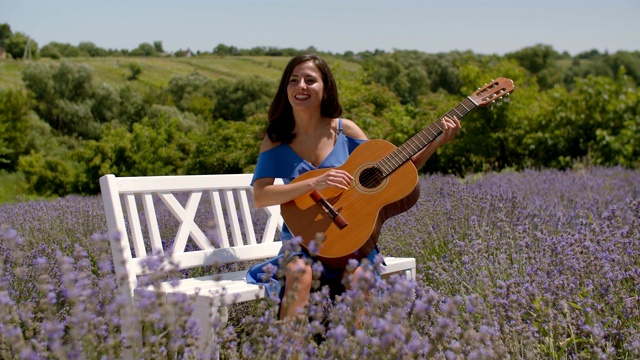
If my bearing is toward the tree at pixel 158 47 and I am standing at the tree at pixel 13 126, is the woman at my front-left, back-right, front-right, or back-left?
back-right

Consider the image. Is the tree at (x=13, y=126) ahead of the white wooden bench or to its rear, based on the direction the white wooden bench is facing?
to the rear

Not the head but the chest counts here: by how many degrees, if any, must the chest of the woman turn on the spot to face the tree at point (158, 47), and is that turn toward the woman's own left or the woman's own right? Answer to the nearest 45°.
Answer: approximately 180°

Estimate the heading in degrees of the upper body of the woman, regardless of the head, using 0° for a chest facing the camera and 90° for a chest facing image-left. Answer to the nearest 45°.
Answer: approximately 0°

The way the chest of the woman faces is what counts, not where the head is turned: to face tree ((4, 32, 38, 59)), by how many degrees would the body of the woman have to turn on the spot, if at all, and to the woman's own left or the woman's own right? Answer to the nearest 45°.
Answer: approximately 135° to the woman's own right

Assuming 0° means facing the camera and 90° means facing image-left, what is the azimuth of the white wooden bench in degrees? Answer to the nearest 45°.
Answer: approximately 315°

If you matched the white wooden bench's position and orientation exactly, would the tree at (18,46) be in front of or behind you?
behind

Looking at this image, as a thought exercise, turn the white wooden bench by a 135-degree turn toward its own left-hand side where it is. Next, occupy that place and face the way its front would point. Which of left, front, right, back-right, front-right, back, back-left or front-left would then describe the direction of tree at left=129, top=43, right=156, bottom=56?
front

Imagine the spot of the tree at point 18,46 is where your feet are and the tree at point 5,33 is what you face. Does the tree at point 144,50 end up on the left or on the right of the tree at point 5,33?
right

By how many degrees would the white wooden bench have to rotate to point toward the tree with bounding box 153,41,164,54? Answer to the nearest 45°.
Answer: approximately 135° to its left

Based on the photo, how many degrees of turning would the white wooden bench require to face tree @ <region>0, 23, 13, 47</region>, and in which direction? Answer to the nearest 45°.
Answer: approximately 135° to its left
